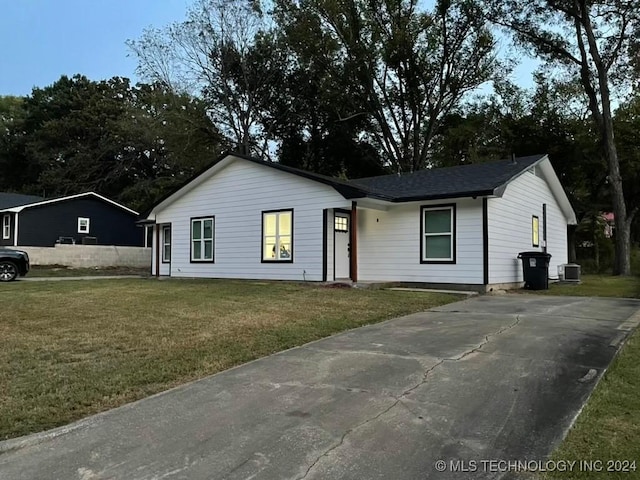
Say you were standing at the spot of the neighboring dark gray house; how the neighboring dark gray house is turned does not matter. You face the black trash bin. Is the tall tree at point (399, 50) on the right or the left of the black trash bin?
left

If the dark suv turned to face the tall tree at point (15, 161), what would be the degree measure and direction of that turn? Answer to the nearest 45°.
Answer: approximately 90° to its left

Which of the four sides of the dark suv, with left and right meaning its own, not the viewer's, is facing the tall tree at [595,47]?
front

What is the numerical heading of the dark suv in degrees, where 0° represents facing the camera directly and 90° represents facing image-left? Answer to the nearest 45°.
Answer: approximately 270°

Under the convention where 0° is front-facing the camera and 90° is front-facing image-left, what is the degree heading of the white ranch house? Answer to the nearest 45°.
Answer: approximately 45°

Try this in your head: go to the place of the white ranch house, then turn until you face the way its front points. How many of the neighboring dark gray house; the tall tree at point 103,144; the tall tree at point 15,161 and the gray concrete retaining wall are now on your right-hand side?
4

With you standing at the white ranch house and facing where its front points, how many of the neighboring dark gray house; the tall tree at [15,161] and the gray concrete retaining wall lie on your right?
3

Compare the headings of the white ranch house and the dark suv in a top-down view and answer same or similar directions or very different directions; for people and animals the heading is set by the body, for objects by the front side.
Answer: very different directions

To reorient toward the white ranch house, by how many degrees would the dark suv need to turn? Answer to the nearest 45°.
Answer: approximately 45° to its right

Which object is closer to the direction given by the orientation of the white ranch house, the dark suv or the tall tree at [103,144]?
the dark suv

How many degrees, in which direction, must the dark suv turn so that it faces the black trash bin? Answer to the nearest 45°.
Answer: approximately 45° to its right

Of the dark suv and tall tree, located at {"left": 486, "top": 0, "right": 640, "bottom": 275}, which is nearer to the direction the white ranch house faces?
the dark suv

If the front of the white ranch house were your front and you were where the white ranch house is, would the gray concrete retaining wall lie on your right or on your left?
on your right
